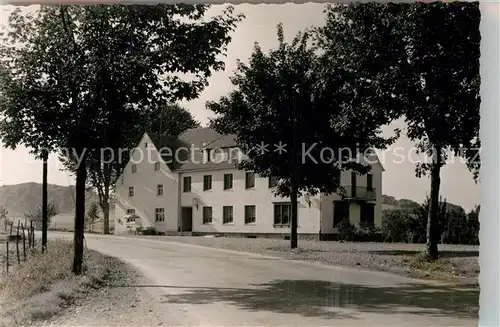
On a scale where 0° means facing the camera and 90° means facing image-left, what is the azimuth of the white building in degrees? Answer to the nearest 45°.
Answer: approximately 0°

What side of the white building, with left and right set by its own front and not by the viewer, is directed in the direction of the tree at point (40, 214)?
right

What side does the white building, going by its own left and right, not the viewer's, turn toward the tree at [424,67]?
left

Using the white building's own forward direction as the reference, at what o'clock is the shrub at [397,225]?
The shrub is roughly at 9 o'clock from the white building.

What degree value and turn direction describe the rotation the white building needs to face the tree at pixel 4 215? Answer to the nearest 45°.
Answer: approximately 90° to its right

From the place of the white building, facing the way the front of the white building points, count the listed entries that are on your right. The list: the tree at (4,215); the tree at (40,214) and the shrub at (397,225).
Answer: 2
